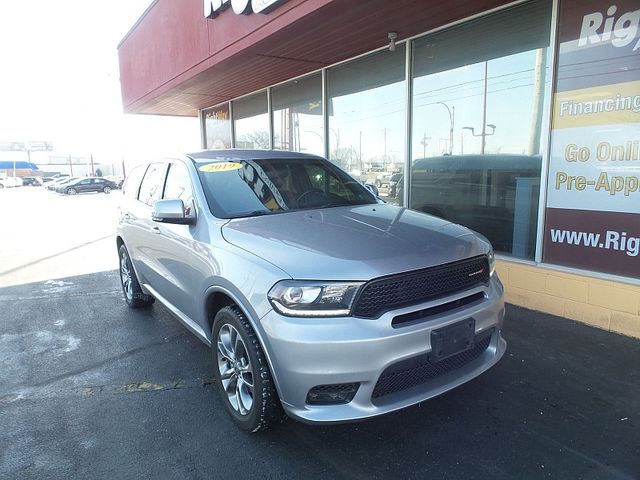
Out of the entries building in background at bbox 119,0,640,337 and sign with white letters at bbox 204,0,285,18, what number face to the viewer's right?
0

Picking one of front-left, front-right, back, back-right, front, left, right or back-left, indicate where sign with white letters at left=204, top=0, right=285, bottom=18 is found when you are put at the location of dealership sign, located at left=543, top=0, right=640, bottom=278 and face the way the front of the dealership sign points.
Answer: front-right

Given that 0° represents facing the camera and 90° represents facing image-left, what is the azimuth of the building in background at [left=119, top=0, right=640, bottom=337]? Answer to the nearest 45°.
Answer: approximately 45°

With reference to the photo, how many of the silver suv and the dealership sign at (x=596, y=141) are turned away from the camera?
0

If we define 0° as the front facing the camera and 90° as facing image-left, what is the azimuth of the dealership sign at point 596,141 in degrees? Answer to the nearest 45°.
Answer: approximately 45°

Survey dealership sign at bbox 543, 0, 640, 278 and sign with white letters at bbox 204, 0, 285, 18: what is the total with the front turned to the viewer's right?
0

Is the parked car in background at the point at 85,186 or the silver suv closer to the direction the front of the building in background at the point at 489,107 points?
the silver suv

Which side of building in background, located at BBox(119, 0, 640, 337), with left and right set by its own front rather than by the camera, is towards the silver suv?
front

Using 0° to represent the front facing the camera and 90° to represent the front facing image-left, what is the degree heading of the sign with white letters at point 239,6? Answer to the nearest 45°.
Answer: approximately 45°

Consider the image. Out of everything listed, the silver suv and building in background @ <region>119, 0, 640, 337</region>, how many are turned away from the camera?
0

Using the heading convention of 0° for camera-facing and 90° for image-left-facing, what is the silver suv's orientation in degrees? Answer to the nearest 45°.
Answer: approximately 315°

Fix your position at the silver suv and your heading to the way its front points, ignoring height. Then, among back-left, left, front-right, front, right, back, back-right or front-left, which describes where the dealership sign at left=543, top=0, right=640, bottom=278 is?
left
